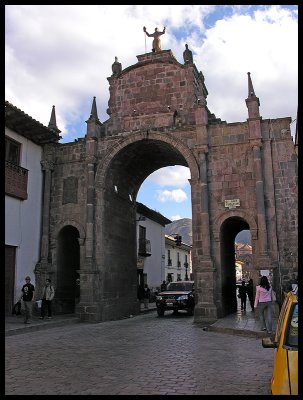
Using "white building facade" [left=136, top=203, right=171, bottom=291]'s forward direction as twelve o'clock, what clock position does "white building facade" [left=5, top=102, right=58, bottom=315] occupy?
"white building facade" [left=5, top=102, right=58, bottom=315] is roughly at 2 o'clock from "white building facade" [left=136, top=203, right=171, bottom=291].

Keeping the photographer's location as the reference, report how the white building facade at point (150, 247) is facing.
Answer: facing the viewer and to the right of the viewer

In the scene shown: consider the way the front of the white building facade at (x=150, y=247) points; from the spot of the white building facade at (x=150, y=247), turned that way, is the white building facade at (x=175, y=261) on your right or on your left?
on your left

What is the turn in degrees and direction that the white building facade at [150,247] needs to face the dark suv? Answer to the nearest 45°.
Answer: approximately 45° to its right

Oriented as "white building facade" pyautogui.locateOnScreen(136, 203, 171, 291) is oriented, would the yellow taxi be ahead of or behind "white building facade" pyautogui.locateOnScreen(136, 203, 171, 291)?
ahead

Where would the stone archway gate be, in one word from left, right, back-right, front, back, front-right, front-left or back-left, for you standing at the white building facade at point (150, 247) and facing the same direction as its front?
front-right
